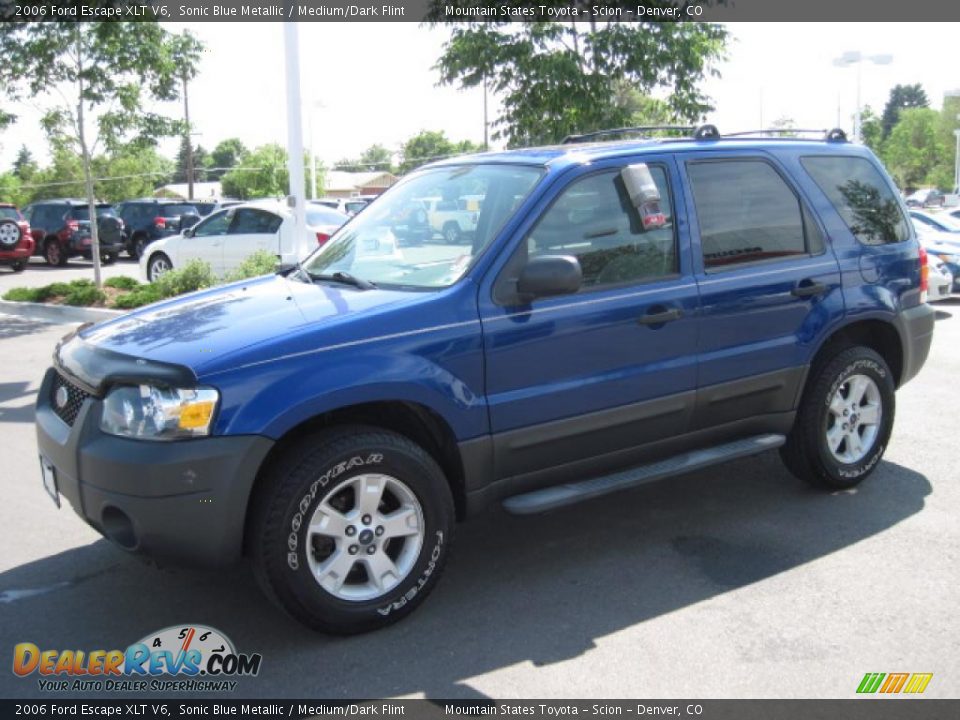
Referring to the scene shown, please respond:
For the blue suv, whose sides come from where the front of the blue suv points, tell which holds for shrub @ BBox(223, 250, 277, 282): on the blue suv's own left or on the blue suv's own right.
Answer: on the blue suv's own right

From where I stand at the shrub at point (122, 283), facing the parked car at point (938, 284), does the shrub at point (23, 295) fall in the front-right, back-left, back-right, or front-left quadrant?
back-right

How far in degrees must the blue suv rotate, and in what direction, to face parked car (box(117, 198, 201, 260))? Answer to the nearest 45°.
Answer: approximately 135° to its right

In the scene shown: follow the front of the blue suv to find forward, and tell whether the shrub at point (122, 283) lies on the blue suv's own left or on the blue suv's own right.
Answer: on the blue suv's own right

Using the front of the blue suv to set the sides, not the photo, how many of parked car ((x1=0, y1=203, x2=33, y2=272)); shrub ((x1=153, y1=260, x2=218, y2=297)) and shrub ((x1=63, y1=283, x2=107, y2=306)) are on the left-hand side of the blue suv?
0

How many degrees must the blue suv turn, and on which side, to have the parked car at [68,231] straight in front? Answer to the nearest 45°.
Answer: approximately 90° to its right

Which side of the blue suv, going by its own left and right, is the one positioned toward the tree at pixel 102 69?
right

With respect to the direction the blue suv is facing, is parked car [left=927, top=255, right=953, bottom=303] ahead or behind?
behind

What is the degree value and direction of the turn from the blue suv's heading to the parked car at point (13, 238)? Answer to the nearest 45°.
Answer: approximately 90° to its right

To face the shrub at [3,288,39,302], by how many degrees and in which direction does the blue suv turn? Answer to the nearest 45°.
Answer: approximately 90° to its right

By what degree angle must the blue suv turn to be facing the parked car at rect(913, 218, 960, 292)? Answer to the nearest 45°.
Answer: approximately 180°

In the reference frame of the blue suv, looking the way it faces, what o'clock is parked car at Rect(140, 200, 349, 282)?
The parked car is roughly at 4 o'clock from the blue suv.

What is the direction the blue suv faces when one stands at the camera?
facing the viewer and to the left of the viewer

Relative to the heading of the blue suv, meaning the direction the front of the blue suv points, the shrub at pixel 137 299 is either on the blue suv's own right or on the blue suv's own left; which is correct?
on the blue suv's own right

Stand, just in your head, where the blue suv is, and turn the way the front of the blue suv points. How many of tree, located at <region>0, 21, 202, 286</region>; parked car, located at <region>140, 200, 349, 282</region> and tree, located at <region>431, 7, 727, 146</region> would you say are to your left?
0

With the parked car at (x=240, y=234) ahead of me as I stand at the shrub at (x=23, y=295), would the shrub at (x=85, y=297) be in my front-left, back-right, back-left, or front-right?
front-right
